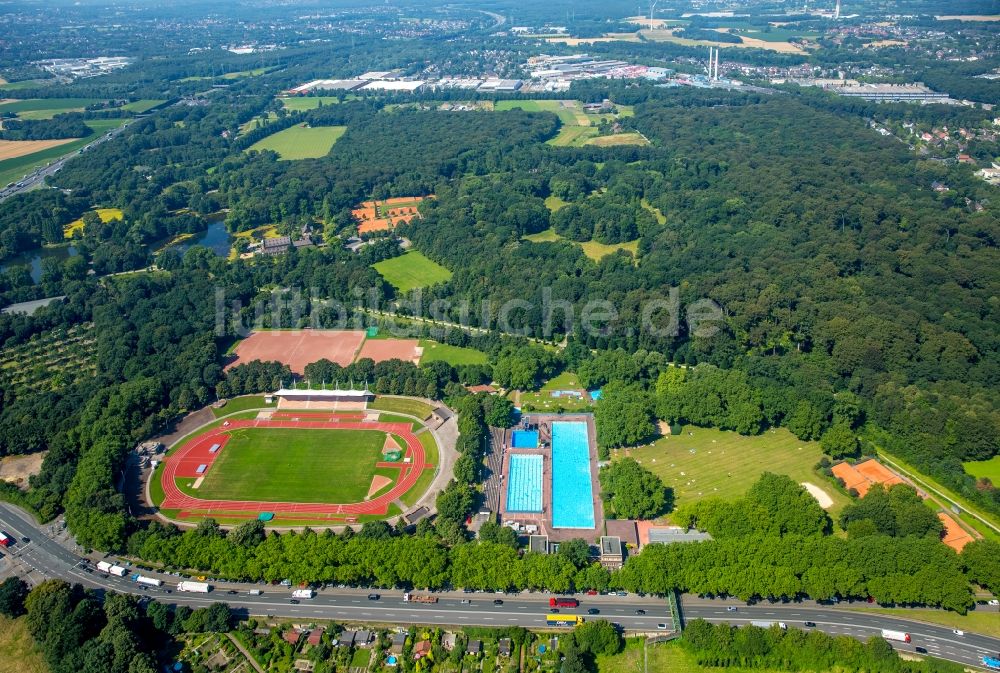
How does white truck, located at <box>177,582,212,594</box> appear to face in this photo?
to the viewer's left

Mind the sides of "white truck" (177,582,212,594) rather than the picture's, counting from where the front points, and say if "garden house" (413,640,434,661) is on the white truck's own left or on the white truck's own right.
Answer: on the white truck's own left

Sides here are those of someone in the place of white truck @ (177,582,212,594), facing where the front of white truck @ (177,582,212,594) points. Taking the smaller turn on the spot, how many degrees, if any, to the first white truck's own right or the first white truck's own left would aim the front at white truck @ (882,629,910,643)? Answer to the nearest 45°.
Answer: approximately 135° to the first white truck's own left

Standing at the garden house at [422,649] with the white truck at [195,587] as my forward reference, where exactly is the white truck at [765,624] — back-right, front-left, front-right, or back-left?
back-right

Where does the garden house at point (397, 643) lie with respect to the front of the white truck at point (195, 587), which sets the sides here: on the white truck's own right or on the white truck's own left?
on the white truck's own left

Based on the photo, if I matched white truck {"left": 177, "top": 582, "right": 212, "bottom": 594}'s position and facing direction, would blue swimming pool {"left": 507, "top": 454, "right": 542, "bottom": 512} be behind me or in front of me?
behind
